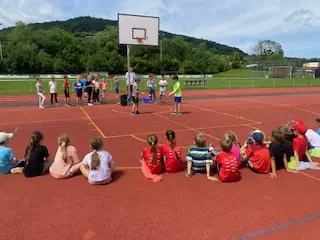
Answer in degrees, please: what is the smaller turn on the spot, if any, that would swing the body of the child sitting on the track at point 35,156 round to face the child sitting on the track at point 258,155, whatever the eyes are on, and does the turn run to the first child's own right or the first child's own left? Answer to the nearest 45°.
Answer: approximately 45° to the first child's own right

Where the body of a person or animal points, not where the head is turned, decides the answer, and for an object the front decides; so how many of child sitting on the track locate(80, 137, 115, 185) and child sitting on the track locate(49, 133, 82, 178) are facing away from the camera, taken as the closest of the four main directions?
2

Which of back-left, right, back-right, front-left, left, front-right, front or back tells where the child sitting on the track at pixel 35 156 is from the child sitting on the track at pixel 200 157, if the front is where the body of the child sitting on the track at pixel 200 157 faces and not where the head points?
left

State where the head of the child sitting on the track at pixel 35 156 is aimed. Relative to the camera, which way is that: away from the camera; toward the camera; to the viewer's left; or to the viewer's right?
away from the camera

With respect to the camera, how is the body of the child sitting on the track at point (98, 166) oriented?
away from the camera

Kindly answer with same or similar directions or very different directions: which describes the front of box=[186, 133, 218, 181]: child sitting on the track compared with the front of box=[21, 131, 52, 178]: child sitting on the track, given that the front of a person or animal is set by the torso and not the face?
same or similar directions

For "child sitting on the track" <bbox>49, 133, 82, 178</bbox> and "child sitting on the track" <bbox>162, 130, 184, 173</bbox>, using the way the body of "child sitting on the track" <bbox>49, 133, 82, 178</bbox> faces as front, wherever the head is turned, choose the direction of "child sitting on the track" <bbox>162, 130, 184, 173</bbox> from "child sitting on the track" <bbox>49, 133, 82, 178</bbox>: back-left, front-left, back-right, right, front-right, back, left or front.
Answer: right

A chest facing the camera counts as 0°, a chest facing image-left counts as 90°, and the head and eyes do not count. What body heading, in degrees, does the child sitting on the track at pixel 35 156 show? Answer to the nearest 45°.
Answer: approximately 225°

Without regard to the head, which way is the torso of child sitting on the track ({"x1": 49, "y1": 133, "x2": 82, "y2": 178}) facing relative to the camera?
away from the camera

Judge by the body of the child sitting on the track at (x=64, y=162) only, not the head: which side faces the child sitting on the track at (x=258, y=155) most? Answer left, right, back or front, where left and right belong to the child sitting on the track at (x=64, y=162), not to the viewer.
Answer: right

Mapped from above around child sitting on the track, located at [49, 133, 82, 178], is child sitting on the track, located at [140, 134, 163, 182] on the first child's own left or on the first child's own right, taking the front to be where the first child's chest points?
on the first child's own right

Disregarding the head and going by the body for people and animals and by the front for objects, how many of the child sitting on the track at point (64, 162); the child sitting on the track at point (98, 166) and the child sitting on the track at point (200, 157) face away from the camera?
3

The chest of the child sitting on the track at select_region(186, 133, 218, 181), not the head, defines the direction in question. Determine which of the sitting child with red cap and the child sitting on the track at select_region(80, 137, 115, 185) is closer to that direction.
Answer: the sitting child with red cap

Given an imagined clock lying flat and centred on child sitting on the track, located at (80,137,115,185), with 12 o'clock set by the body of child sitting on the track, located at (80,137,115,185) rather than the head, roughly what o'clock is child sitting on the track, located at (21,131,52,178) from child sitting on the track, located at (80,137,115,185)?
child sitting on the track, located at (21,131,52,178) is roughly at 10 o'clock from child sitting on the track, located at (80,137,115,185).

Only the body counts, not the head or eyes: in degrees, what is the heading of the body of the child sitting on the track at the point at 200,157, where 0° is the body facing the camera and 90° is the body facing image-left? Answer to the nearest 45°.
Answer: approximately 180°
